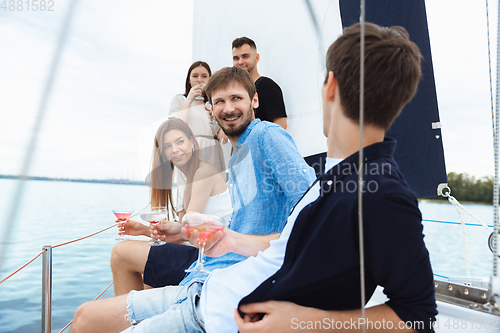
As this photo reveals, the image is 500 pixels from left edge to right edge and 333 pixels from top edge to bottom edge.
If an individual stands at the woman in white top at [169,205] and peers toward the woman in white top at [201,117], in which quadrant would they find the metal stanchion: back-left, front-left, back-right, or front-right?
back-left

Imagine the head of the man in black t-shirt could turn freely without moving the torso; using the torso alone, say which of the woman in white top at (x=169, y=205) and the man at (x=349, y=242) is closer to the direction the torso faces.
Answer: the woman in white top

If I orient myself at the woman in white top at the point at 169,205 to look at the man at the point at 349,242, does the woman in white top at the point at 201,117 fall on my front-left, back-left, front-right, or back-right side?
back-left

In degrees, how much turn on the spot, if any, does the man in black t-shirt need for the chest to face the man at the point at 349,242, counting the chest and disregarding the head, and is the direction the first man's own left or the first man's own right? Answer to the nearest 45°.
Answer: approximately 45° to the first man's own left

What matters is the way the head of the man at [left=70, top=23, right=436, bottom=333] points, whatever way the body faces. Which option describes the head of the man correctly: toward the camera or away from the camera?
away from the camera

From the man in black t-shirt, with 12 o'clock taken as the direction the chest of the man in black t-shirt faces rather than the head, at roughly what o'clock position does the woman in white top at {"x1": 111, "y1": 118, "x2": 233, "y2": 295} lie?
The woman in white top is roughly at 12 o'clock from the man in black t-shirt.

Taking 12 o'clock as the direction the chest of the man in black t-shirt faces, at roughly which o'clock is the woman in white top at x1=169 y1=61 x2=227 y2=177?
The woman in white top is roughly at 2 o'clock from the man in black t-shirt.

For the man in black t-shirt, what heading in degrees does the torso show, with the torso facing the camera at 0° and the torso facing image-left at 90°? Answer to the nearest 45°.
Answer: approximately 45°

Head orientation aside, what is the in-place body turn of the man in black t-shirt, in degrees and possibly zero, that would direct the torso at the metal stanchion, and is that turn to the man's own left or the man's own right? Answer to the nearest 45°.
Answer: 0° — they already face it
